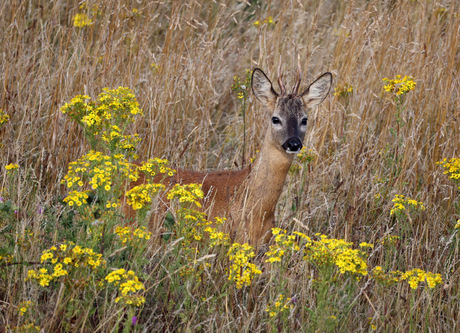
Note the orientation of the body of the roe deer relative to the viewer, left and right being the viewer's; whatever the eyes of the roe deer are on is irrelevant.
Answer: facing the viewer and to the right of the viewer

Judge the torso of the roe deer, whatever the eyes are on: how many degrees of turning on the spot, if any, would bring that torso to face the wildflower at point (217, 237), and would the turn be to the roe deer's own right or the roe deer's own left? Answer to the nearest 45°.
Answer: approximately 45° to the roe deer's own right

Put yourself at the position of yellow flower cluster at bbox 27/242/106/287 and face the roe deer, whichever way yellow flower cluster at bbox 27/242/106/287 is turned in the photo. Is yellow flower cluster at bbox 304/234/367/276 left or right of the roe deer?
right

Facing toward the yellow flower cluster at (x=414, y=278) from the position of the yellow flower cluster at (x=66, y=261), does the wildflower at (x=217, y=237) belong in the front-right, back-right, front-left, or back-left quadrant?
front-left

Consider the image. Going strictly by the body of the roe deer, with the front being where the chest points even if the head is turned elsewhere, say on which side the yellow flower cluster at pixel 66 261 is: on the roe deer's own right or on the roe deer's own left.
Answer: on the roe deer's own right

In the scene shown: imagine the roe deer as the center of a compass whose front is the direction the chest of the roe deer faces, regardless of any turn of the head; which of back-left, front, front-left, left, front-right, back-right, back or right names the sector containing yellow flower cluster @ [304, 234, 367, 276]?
front-right
